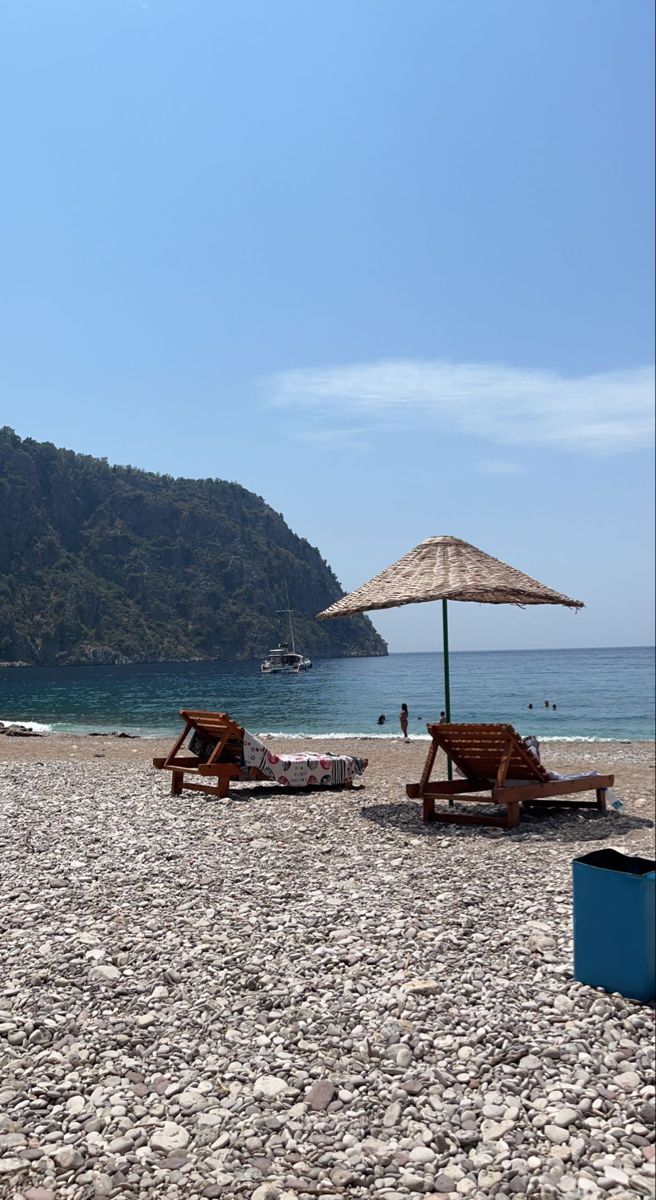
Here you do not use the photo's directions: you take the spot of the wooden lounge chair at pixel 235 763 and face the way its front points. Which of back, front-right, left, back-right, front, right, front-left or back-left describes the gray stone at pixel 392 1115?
back-right

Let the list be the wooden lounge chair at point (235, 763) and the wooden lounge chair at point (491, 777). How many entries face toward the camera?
0

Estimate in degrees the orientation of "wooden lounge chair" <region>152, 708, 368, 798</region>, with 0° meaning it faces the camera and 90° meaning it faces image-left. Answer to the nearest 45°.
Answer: approximately 225°

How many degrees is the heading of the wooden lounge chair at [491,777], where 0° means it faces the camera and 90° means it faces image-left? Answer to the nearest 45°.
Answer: approximately 225°

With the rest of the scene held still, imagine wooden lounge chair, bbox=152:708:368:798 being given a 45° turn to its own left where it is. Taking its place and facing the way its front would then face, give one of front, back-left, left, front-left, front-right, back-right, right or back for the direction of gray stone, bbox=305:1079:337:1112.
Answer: back

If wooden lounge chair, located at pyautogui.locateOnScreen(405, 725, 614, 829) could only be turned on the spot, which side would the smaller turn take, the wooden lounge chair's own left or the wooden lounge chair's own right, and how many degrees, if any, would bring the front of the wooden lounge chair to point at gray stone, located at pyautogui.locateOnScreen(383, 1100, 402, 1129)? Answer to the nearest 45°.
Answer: approximately 135° to the wooden lounge chair's own right

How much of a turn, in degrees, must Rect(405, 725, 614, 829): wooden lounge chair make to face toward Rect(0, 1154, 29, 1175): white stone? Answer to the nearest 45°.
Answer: approximately 135° to its right

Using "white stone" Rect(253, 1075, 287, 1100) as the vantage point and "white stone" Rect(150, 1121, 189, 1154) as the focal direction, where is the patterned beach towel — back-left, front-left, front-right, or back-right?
back-right

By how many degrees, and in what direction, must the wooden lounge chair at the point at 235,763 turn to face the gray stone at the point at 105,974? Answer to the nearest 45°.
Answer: approximately 135° to its right

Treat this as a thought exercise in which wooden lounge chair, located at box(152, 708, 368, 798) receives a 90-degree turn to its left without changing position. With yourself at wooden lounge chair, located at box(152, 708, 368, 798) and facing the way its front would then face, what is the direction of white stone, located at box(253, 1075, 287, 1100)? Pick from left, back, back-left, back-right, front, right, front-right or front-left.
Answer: back-left

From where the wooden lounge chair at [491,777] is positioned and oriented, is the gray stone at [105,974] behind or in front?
behind

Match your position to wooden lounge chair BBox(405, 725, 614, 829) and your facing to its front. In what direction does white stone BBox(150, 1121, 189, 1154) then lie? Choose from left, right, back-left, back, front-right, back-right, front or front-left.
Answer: back-right

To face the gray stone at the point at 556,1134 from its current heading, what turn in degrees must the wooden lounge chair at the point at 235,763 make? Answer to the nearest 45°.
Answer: approximately 135° to its right
